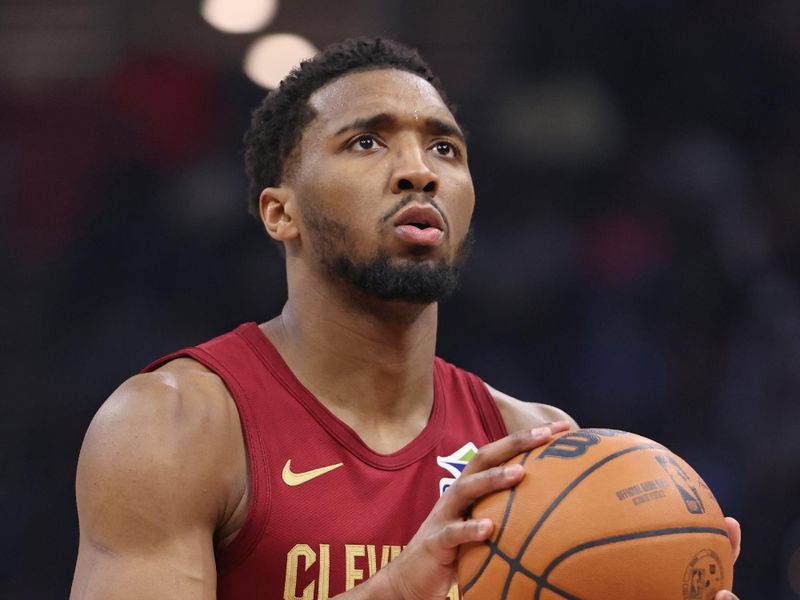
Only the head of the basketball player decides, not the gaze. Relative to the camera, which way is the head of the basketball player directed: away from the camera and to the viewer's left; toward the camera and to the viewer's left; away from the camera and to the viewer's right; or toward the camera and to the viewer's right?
toward the camera and to the viewer's right

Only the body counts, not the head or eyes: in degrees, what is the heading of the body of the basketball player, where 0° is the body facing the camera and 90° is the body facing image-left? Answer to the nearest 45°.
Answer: approximately 315°
